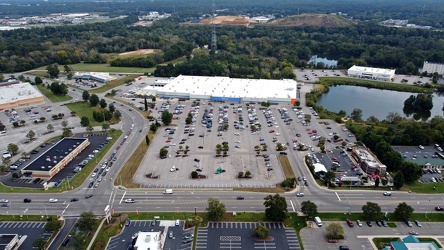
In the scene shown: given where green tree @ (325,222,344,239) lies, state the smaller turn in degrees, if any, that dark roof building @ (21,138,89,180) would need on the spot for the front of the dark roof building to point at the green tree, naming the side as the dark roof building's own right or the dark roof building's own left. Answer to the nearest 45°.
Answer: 0° — it already faces it

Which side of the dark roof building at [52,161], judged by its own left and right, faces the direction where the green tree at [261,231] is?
front

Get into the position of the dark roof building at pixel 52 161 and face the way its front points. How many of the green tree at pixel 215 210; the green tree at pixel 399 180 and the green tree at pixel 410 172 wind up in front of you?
3

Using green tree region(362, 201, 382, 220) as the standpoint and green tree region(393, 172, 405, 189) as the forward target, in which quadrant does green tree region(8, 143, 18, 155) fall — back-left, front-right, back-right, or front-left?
back-left

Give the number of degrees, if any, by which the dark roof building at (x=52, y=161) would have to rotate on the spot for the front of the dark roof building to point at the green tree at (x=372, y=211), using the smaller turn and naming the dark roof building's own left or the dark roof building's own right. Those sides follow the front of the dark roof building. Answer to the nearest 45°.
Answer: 0° — it already faces it

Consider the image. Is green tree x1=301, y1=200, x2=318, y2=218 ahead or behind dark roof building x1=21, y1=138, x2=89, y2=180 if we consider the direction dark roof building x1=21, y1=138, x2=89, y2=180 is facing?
ahead

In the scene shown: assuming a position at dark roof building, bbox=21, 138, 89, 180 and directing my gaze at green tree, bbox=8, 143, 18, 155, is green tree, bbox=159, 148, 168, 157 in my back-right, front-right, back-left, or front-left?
back-right

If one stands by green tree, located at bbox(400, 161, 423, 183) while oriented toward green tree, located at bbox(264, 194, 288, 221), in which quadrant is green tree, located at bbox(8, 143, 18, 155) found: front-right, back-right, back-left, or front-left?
front-right

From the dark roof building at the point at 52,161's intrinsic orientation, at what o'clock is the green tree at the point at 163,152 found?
The green tree is roughly at 11 o'clock from the dark roof building.

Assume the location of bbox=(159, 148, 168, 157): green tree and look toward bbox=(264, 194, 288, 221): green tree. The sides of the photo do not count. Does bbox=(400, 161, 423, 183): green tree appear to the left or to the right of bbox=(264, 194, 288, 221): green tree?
left

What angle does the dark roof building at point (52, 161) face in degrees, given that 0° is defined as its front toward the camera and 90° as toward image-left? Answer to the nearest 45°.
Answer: approximately 315°

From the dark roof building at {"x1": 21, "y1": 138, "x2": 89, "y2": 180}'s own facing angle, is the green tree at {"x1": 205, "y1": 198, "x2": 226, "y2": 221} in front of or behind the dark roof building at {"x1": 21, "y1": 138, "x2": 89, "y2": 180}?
in front

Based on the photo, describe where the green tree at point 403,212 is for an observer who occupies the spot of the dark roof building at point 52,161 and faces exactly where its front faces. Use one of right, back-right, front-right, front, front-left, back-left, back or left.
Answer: front
